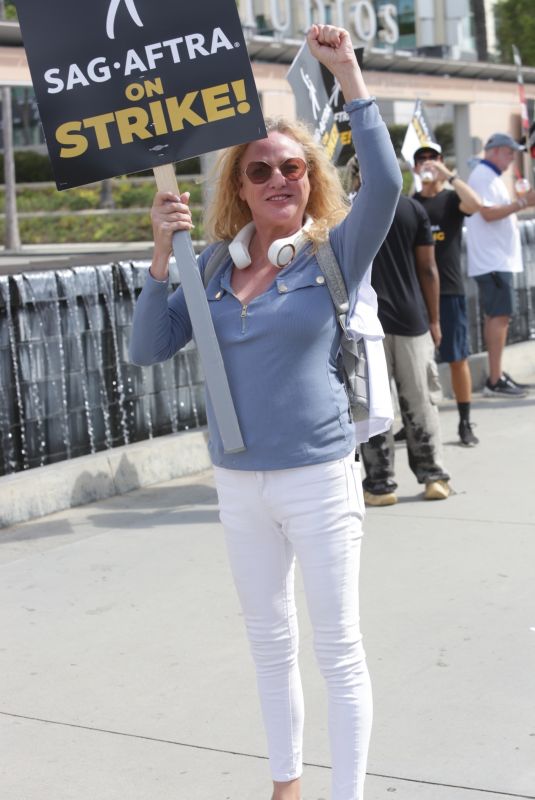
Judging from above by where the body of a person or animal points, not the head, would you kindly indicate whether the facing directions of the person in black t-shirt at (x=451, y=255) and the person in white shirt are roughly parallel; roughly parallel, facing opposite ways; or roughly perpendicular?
roughly perpendicular

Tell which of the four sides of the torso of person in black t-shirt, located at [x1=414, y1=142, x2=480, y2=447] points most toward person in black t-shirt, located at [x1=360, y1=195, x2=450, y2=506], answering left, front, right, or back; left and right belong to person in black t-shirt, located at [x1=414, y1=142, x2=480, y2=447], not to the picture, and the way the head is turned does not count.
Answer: front

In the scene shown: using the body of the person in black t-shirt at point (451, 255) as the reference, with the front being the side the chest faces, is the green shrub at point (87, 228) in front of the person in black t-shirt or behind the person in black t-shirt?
behind

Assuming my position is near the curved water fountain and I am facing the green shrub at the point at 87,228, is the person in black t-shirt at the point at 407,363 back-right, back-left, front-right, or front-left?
back-right

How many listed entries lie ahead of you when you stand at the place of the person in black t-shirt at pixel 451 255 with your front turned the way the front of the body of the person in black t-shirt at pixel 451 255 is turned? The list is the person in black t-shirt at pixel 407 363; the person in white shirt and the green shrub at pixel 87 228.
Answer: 1

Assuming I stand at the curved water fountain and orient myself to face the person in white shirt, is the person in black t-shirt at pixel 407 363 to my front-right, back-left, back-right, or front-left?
front-right

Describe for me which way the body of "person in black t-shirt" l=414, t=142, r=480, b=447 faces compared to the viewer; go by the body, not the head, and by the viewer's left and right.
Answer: facing the viewer

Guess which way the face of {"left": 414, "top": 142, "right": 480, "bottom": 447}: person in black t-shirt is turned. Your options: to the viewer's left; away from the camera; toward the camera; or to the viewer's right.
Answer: toward the camera
